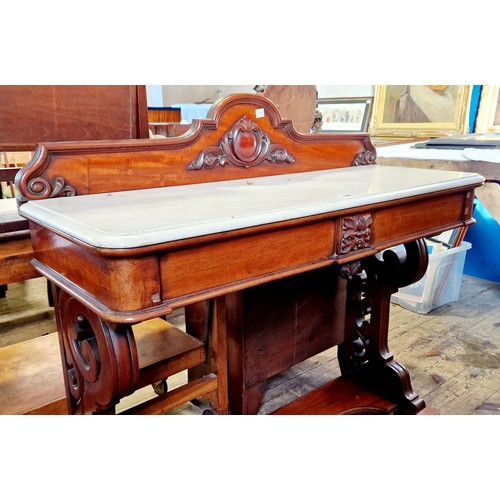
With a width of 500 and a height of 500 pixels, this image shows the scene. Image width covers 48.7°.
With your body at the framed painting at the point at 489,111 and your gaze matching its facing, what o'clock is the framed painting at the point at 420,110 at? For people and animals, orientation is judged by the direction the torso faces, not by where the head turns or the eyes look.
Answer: the framed painting at the point at 420,110 is roughly at 4 o'clock from the framed painting at the point at 489,111.

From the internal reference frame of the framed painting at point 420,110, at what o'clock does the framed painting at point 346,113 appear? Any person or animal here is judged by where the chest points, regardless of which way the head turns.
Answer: the framed painting at point 346,113 is roughly at 4 o'clock from the framed painting at point 420,110.

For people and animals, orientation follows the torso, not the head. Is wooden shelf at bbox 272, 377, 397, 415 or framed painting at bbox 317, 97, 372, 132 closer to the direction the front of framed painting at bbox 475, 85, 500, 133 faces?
the wooden shelf

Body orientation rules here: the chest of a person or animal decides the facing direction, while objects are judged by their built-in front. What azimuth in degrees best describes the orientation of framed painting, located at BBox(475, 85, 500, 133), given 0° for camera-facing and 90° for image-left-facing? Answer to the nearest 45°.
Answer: approximately 0°

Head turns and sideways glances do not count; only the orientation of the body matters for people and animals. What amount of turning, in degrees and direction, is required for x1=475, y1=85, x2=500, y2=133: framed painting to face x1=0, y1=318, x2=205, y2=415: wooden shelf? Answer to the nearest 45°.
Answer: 0° — it already faces it

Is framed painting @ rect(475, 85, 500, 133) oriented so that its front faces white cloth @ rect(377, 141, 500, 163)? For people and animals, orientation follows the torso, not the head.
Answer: yes

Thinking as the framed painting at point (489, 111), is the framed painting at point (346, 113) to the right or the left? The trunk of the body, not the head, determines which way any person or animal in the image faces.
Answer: on its right

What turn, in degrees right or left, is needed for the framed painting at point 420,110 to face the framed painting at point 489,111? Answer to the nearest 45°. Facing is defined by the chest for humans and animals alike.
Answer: approximately 45° to its left

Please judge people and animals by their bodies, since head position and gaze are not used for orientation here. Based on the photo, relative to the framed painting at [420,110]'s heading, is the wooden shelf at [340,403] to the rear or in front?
in front
